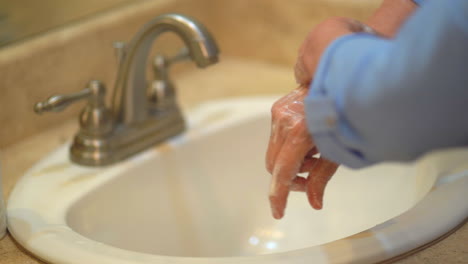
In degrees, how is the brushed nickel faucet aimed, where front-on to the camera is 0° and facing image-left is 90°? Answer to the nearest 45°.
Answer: approximately 315°

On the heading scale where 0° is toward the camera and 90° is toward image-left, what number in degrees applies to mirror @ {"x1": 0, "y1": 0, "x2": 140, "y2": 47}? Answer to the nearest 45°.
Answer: approximately 315°

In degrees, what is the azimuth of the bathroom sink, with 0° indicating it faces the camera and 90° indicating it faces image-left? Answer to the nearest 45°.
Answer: approximately 315°
